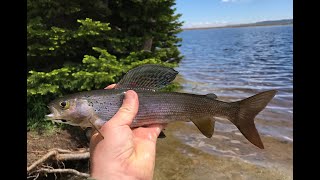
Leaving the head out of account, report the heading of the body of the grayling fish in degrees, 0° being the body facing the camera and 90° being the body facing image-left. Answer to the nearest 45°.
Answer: approximately 90°
